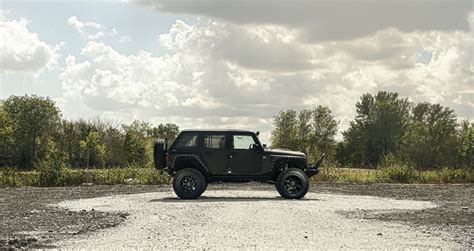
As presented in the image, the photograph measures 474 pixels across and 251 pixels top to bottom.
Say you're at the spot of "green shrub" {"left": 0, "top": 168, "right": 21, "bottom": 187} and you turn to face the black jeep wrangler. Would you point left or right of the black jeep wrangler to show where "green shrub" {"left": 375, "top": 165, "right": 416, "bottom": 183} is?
left

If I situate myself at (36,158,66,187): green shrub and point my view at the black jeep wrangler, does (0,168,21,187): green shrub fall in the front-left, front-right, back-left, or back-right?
back-right

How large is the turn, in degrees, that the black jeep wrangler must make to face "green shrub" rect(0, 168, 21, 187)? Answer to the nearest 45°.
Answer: approximately 135° to its left

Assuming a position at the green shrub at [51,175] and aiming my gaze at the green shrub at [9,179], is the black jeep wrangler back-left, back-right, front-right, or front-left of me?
back-left

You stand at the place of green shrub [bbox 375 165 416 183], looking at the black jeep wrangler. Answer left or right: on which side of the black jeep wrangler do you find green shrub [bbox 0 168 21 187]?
right

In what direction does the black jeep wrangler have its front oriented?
to the viewer's right

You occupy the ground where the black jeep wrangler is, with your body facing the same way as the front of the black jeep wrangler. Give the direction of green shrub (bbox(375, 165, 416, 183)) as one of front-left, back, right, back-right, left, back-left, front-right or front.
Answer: front-left

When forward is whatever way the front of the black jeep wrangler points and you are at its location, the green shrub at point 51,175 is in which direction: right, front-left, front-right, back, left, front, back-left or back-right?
back-left
